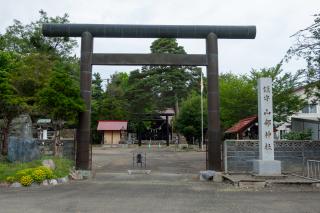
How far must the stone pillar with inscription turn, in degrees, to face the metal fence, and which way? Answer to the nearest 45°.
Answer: approximately 135° to its left

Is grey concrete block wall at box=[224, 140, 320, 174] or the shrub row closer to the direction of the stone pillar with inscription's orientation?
the shrub row

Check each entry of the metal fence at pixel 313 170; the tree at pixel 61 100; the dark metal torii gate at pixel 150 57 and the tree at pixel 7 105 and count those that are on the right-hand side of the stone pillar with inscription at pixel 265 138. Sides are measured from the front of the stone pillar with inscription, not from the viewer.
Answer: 3

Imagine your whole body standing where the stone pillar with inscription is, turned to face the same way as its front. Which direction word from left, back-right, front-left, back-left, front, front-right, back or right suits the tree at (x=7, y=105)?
right

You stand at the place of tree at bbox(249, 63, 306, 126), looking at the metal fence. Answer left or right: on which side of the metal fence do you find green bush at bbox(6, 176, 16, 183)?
right

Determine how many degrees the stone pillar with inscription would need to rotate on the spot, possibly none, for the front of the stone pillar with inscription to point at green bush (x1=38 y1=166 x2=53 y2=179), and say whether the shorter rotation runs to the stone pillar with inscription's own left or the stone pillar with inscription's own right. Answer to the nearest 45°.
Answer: approximately 45° to the stone pillar with inscription's own right

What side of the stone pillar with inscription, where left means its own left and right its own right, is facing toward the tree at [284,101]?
back

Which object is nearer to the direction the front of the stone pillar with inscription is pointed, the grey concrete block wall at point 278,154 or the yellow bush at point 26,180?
the yellow bush

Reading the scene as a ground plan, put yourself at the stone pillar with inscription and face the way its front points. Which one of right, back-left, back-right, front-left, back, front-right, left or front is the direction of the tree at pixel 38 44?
back-right

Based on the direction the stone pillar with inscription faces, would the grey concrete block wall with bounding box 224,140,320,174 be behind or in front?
behind

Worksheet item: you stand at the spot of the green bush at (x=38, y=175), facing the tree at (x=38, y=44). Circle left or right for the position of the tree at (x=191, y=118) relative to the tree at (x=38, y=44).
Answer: right

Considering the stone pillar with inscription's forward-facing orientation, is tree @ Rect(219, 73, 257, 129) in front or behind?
behind
